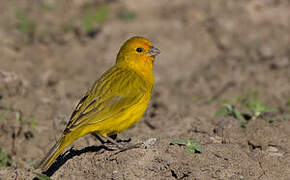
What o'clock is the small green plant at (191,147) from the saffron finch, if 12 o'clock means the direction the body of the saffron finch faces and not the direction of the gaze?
The small green plant is roughly at 1 o'clock from the saffron finch.

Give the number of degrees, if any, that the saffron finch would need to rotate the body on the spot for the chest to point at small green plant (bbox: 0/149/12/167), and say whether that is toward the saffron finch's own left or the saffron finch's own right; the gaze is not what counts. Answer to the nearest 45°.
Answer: approximately 135° to the saffron finch's own left

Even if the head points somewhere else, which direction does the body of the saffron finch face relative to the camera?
to the viewer's right

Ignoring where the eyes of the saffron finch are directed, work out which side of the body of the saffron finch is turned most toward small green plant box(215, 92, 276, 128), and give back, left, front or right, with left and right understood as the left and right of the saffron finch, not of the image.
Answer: front

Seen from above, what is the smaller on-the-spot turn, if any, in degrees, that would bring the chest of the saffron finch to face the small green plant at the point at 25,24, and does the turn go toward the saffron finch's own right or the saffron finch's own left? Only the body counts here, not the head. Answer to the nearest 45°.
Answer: approximately 135° to the saffron finch's own left
